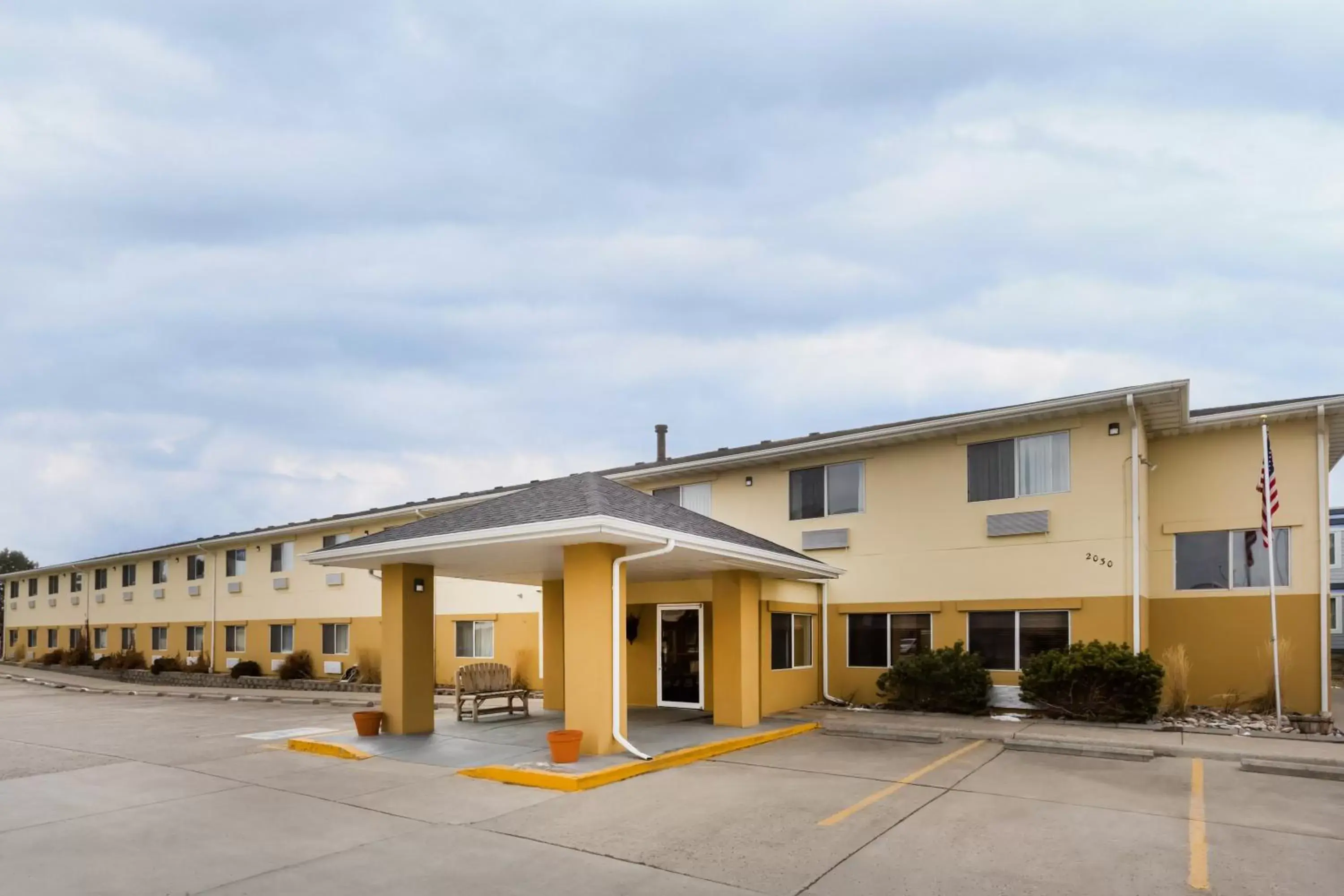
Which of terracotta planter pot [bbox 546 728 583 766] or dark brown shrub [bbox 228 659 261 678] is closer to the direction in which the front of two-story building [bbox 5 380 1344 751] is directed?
the terracotta planter pot

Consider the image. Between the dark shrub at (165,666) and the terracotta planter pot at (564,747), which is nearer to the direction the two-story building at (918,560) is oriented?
the terracotta planter pot

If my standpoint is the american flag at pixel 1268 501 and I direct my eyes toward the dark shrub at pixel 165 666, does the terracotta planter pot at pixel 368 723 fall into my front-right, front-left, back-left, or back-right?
front-left

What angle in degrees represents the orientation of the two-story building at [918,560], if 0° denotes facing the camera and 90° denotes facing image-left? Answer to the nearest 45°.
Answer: approximately 45°

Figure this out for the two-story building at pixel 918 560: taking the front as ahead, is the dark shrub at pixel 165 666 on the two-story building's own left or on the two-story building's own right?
on the two-story building's own right

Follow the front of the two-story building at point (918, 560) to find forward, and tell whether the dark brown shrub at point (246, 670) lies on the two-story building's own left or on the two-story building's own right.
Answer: on the two-story building's own right

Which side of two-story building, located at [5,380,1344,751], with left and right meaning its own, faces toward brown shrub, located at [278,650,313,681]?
right
